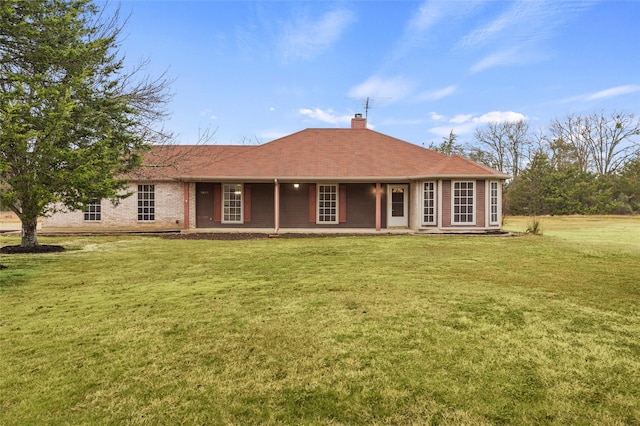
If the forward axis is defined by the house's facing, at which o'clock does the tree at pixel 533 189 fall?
The tree is roughly at 8 o'clock from the house.

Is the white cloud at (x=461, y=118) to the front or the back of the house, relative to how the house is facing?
to the back

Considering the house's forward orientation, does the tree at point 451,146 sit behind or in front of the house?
behind

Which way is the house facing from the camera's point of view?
toward the camera

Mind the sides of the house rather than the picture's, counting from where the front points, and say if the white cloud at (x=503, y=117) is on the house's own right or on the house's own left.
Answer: on the house's own left
